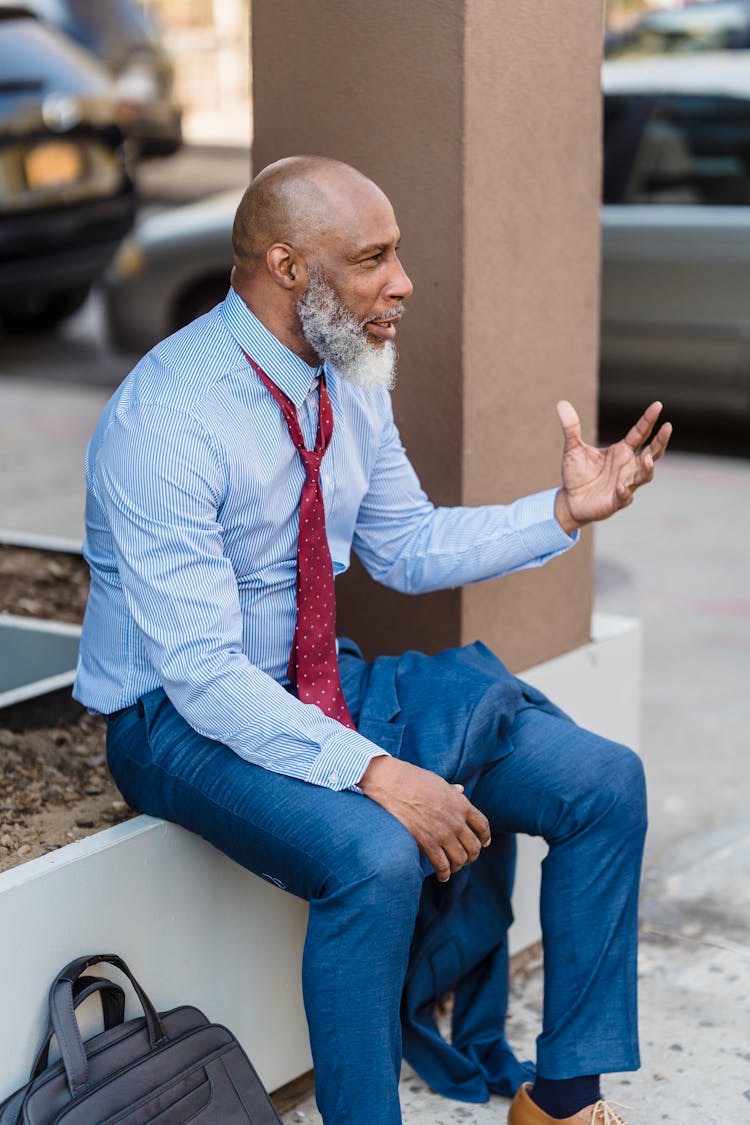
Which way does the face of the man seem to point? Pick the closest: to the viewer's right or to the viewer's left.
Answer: to the viewer's right

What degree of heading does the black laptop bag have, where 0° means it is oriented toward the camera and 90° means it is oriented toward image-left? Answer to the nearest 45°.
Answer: approximately 315°

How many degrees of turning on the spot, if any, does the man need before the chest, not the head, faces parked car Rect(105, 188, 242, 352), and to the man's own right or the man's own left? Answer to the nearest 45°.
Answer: approximately 135° to the man's own left

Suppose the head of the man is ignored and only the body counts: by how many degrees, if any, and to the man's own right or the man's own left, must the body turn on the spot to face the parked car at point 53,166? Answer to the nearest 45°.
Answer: approximately 135° to the man's own left

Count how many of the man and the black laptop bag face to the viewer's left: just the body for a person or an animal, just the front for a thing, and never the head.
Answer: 0

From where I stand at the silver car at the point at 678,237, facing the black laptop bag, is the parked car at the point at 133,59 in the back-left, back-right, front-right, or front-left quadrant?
back-right

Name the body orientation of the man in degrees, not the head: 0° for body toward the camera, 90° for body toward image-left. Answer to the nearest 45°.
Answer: approximately 315°

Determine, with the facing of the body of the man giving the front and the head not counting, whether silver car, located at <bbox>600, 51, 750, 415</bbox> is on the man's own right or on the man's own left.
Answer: on the man's own left
